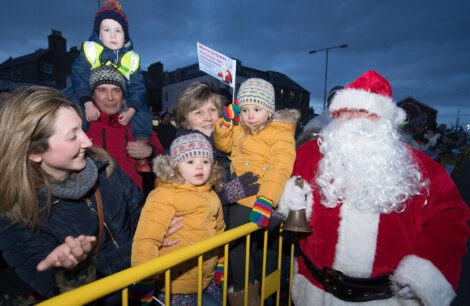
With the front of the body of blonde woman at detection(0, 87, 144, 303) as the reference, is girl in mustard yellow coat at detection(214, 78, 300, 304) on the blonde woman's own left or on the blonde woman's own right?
on the blonde woman's own left

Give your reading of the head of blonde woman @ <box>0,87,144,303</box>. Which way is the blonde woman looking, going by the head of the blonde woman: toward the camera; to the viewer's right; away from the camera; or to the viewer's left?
to the viewer's right

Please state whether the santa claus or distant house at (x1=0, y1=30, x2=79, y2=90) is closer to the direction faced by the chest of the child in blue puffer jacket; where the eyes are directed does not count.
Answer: the santa claus

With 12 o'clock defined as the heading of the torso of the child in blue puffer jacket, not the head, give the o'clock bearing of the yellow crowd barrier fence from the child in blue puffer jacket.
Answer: The yellow crowd barrier fence is roughly at 12 o'clock from the child in blue puffer jacket.

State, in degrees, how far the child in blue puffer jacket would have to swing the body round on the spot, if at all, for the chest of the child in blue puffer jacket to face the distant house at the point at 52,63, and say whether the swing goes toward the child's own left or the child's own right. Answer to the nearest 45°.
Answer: approximately 180°

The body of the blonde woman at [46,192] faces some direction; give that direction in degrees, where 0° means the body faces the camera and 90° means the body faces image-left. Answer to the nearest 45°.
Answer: approximately 315°

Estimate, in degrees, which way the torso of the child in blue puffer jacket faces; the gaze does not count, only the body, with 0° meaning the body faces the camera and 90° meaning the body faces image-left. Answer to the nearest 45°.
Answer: approximately 0°

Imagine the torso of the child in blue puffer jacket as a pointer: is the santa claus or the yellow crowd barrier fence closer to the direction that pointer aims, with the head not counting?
the yellow crowd barrier fence

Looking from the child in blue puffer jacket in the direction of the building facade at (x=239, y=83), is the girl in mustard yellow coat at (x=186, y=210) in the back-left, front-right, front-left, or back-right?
back-right
